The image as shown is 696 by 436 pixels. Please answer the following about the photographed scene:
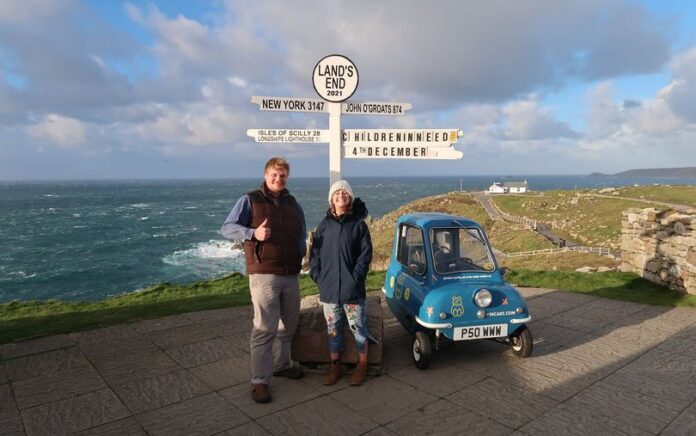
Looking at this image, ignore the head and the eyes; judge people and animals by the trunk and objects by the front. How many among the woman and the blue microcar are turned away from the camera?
0

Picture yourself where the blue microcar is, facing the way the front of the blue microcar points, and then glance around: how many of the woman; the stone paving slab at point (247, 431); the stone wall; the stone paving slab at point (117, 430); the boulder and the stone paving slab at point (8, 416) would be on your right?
5

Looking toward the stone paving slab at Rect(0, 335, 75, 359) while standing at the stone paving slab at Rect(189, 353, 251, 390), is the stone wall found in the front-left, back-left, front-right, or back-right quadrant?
back-right

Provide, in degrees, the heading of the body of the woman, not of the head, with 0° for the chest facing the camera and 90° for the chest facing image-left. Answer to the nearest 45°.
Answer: approximately 0°

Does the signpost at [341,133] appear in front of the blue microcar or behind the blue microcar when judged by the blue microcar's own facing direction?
behind

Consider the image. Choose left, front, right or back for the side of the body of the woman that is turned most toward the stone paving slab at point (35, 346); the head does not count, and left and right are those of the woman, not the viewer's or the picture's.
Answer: right

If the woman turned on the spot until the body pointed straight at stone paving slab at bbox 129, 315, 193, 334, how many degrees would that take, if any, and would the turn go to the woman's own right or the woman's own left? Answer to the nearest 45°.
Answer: approximately 135° to the woman's own right

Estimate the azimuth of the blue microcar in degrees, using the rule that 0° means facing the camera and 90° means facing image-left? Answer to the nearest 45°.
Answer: approximately 315°

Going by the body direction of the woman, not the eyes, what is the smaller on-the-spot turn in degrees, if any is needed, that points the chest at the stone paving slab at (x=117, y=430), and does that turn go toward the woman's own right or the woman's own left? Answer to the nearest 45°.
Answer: approximately 45° to the woman's own right

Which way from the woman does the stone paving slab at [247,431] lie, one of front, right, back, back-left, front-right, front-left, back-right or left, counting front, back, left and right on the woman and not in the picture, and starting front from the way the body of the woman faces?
front-right

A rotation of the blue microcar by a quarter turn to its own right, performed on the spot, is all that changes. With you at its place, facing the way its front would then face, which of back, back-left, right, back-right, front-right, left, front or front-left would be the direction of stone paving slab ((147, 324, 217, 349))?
front-right
